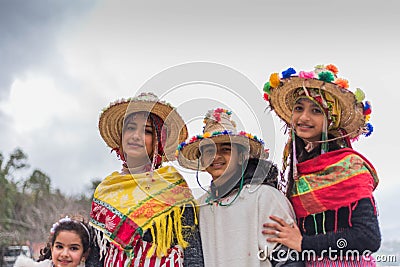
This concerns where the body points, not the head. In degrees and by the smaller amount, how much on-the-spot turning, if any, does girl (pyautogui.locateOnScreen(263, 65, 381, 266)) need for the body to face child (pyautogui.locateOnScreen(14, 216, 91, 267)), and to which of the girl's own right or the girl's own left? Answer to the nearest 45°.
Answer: approximately 45° to the girl's own right

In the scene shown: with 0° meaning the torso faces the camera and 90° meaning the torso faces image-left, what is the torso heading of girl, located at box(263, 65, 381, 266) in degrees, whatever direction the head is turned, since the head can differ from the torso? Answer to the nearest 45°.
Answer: approximately 45°

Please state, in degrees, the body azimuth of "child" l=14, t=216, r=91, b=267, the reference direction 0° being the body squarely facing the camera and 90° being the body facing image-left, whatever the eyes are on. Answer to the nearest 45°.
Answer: approximately 0°

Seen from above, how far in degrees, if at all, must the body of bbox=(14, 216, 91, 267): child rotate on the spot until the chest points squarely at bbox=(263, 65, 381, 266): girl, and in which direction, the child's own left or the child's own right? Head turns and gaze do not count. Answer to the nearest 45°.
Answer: approximately 45° to the child's own left
